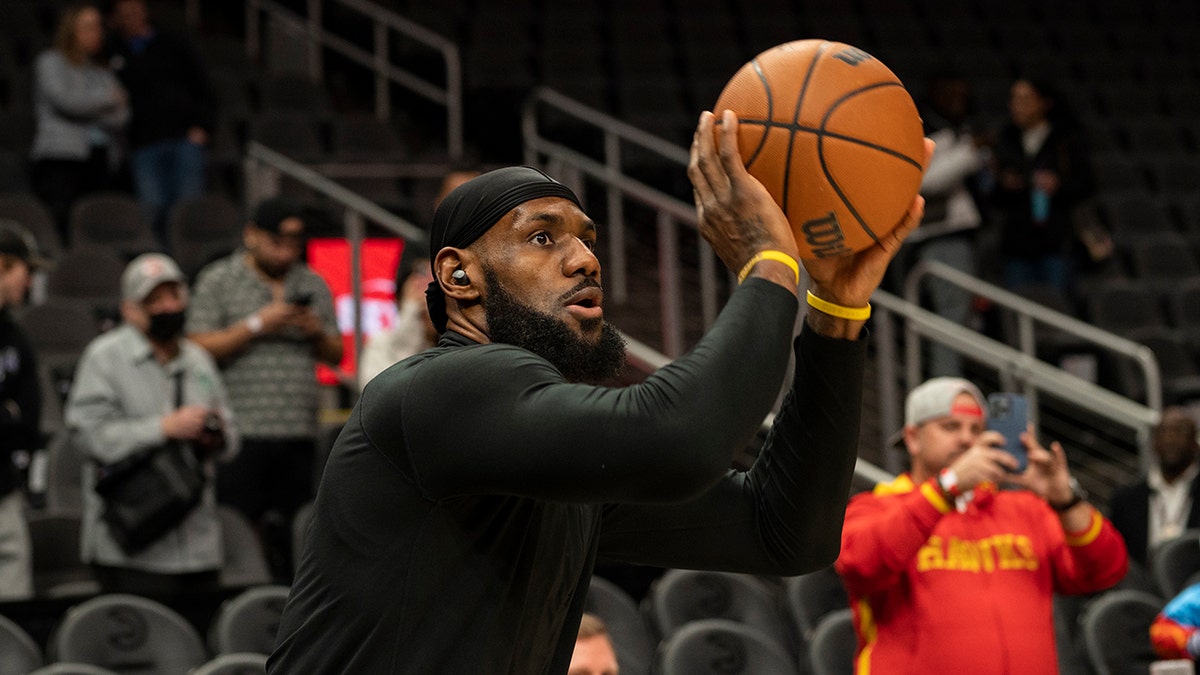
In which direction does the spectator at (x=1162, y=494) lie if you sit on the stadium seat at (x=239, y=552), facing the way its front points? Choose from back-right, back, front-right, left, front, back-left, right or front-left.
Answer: left

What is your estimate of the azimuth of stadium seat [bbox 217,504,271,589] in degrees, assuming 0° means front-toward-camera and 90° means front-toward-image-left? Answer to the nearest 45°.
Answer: approximately 0°

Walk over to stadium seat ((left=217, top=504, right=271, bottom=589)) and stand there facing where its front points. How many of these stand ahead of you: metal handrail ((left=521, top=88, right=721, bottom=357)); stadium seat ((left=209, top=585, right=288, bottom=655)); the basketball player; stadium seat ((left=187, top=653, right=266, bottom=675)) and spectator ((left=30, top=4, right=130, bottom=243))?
3

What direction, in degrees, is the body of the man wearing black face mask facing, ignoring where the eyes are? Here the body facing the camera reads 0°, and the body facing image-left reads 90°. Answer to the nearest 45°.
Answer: approximately 315°

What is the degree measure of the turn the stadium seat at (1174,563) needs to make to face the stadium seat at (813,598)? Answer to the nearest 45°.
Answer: approximately 90° to its right

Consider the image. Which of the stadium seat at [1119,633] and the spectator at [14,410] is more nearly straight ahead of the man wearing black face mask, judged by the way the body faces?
the stadium seat

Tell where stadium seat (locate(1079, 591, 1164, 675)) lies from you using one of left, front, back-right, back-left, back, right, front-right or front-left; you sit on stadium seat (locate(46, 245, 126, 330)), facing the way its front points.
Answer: front-left

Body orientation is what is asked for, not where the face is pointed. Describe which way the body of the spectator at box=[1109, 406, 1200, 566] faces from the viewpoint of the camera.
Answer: toward the camera

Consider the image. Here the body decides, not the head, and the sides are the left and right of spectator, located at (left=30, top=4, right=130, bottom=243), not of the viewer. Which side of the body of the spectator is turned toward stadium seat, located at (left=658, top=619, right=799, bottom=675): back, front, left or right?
front

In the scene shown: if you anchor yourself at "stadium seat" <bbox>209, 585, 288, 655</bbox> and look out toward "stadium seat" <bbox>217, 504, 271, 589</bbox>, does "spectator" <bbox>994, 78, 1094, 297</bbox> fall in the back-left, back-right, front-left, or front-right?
front-right

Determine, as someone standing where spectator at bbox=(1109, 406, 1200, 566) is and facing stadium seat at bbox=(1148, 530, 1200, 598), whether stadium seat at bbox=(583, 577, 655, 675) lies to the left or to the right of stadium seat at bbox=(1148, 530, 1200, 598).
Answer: right

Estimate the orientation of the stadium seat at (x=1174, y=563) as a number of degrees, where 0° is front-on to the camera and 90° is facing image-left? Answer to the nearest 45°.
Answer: approximately 315°

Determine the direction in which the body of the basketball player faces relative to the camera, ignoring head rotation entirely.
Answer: to the viewer's right

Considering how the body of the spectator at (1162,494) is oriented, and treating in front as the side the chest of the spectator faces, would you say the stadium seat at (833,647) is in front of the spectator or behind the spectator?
in front
